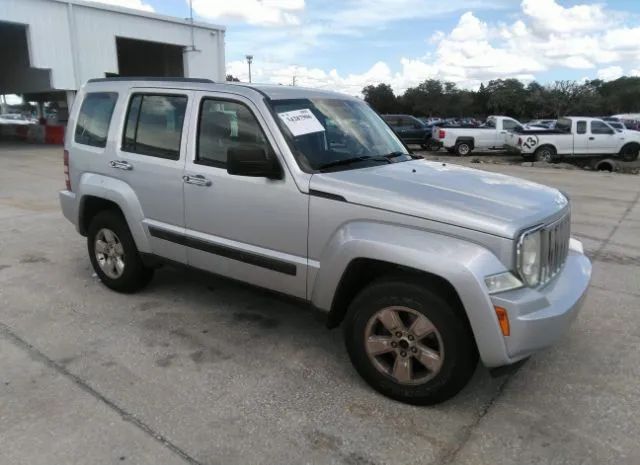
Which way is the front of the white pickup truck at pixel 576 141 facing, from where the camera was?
facing to the right of the viewer

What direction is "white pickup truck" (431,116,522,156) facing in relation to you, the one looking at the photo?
facing away from the viewer and to the right of the viewer

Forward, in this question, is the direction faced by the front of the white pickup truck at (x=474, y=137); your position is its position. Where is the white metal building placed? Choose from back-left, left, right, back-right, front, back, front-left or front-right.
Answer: back-left

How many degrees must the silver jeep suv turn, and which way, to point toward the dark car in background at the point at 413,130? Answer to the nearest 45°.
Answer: approximately 135° to its left

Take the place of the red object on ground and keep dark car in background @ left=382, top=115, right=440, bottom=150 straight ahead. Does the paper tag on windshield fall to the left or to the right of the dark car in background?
right

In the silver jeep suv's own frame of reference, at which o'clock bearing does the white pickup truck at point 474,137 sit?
The white pickup truck is roughly at 8 o'clock from the silver jeep suv.

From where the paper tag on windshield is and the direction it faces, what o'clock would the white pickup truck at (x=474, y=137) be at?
The white pickup truck is roughly at 8 o'clock from the paper tag on windshield.
